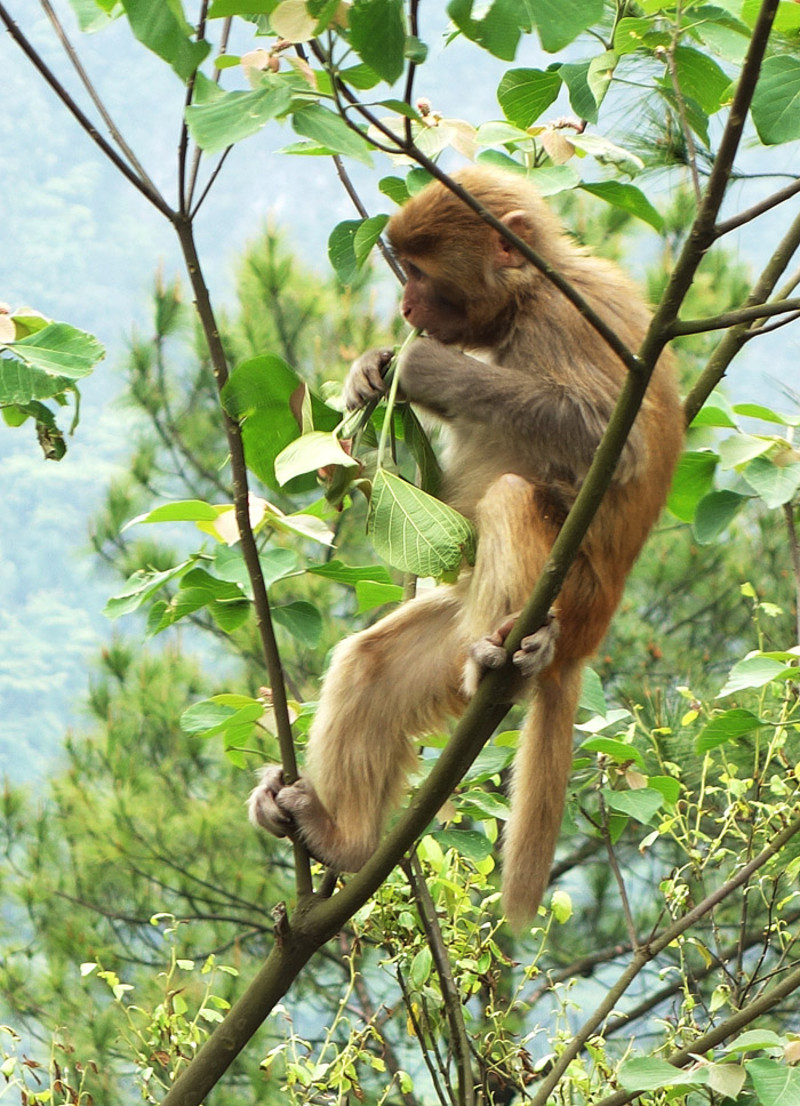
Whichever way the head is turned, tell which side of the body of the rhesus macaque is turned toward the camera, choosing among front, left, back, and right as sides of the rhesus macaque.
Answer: left
